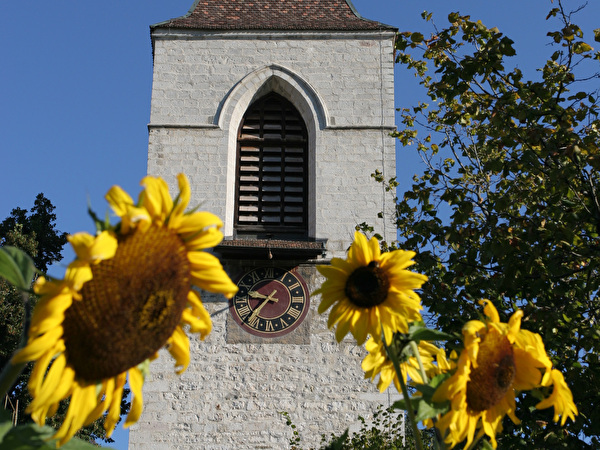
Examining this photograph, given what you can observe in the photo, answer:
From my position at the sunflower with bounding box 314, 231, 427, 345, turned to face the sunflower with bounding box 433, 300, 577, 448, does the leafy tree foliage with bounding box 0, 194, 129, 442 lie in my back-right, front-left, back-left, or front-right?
back-left

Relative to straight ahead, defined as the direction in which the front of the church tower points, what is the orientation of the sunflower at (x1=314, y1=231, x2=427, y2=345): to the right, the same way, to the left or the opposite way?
the same way

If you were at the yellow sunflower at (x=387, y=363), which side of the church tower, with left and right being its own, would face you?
front

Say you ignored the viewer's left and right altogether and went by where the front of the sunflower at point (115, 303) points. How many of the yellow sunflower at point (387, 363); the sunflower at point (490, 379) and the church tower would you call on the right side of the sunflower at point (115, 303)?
0

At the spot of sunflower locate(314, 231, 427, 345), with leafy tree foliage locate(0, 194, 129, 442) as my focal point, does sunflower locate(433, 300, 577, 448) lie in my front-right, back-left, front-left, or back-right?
back-right

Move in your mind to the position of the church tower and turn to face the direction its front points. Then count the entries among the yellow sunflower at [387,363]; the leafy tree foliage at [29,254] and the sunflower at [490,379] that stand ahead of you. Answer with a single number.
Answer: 2

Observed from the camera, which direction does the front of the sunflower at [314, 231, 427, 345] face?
facing the viewer

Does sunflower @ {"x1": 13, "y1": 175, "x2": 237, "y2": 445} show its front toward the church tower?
no

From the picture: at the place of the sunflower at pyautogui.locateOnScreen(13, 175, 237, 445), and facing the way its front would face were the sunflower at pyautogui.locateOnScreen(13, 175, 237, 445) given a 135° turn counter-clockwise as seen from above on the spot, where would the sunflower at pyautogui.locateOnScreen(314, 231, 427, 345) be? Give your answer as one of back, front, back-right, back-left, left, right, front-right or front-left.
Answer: front-right

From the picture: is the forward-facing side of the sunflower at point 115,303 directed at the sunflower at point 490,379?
no

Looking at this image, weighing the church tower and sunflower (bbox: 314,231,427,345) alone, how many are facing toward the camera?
2

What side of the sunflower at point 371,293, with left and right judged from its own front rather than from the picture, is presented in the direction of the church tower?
back

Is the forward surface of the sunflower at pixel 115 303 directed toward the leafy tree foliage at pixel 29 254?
no

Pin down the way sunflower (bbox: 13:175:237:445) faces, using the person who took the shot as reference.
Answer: facing the viewer and to the right of the viewer

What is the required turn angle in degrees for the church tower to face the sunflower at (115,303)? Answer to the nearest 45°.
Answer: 0° — it already faces it

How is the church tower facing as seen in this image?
toward the camera
